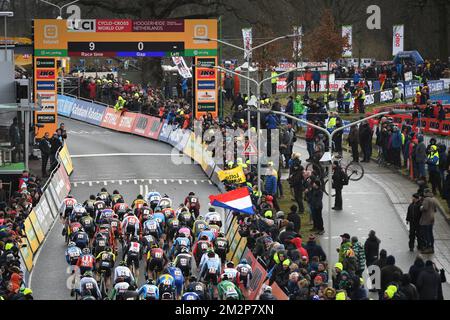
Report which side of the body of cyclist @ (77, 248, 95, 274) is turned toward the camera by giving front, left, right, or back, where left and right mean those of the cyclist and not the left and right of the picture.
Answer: back

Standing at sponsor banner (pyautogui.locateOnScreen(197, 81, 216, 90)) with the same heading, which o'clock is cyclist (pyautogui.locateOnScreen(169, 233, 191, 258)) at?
The cyclist is roughly at 12 o'clock from the sponsor banner.

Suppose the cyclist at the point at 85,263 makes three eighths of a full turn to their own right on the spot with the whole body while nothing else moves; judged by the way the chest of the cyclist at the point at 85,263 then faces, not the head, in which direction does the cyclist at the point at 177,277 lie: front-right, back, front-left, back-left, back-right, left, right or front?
front

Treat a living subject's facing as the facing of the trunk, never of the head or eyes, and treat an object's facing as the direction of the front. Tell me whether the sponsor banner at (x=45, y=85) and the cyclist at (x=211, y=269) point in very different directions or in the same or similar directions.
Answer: very different directions

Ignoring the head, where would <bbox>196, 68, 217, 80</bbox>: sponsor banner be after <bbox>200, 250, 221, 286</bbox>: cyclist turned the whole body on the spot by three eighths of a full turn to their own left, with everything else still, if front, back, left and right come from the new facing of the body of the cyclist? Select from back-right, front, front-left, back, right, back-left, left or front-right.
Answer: back-right

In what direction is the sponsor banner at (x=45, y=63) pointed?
toward the camera

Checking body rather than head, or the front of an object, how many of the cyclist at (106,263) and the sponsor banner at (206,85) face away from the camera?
1

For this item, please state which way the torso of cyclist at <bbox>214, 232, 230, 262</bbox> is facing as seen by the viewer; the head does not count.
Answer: away from the camera

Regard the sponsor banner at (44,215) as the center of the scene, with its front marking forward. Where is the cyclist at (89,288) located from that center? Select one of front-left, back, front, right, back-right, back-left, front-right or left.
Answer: front-right

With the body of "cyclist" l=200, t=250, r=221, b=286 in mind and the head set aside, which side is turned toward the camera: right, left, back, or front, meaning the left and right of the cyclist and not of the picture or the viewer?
back

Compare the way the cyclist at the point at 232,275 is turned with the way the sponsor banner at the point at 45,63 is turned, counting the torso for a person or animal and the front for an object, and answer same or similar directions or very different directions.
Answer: very different directions

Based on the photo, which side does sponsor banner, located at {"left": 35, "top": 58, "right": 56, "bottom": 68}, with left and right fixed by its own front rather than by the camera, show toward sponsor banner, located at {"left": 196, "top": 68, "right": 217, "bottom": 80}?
left

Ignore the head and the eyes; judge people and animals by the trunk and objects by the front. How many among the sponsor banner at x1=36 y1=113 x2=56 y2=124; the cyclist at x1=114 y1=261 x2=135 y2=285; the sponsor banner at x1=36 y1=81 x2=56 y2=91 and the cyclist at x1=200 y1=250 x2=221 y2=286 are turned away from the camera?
2

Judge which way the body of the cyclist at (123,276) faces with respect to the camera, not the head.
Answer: away from the camera

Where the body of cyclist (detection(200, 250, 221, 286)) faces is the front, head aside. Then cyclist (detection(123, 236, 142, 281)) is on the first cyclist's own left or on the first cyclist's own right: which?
on the first cyclist's own left

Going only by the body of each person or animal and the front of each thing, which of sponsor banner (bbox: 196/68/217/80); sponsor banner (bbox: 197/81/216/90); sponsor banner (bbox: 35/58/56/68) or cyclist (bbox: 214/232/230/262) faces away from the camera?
the cyclist

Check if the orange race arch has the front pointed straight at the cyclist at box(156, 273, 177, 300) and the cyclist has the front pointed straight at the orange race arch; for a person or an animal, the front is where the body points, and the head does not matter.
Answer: yes

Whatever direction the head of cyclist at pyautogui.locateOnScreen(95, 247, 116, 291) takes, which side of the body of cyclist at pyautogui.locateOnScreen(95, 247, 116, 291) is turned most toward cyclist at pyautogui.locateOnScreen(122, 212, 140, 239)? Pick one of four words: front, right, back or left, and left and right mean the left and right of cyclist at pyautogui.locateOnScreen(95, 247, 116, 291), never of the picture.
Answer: front

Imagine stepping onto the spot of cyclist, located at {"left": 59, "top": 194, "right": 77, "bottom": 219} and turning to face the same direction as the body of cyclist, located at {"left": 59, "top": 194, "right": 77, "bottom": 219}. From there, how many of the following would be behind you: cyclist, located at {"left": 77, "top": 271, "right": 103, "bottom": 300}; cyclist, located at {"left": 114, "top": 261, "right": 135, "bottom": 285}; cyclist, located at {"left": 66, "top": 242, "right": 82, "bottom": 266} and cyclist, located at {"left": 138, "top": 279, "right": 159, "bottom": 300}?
4

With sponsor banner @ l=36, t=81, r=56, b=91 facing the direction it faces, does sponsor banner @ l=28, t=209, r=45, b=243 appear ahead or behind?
ahead
